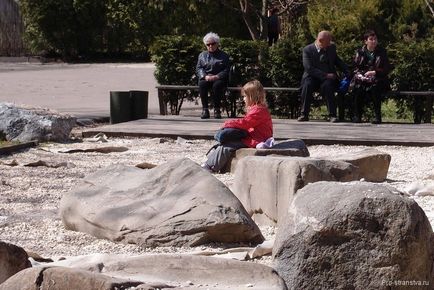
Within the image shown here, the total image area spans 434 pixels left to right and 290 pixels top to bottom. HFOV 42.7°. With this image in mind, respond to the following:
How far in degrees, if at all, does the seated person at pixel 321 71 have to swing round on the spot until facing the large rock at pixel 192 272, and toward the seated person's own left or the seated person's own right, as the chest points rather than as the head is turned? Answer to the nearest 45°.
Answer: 0° — they already face it

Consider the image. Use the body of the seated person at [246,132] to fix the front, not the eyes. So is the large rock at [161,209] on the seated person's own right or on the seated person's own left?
on the seated person's own left

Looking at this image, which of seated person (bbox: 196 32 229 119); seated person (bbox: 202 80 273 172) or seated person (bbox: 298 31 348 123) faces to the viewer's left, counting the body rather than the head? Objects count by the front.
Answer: seated person (bbox: 202 80 273 172)

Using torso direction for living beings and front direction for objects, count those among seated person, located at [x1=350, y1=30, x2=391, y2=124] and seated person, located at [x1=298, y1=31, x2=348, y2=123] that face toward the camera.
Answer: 2

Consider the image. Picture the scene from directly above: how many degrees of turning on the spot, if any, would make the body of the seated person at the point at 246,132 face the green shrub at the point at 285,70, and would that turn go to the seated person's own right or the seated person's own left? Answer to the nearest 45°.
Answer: approximately 90° to the seated person's own right

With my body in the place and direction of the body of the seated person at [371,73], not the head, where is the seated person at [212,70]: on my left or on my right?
on my right

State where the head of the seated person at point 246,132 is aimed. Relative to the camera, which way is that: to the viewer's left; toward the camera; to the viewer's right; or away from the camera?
to the viewer's left

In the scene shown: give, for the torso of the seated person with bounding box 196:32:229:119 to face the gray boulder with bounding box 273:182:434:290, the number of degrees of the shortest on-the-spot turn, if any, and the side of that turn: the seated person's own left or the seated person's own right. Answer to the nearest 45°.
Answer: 0° — they already face it

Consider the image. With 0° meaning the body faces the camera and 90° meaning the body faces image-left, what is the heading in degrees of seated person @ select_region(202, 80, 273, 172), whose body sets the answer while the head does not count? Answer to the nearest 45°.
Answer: approximately 90°

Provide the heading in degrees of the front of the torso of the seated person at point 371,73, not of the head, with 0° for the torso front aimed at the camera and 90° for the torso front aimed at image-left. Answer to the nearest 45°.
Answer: approximately 0°

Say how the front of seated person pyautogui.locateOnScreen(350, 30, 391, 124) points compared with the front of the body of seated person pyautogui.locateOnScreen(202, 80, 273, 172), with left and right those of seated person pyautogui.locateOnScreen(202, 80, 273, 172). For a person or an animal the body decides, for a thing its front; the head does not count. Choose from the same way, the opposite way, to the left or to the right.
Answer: to the left

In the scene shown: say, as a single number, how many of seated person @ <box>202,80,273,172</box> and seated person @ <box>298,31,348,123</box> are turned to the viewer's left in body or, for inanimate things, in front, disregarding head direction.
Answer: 1
